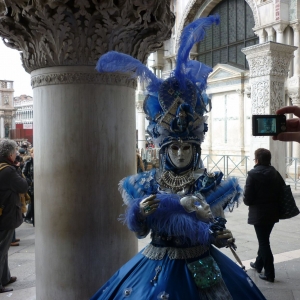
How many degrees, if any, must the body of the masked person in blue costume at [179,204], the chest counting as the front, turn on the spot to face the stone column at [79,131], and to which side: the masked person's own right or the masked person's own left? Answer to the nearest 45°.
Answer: approximately 135° to the masked person's own right

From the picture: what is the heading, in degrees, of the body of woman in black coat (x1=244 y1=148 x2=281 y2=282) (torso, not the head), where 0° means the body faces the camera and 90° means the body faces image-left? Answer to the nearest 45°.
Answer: approximately 135°

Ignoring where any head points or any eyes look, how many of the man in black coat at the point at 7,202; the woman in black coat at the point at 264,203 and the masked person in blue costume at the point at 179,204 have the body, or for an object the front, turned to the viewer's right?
1

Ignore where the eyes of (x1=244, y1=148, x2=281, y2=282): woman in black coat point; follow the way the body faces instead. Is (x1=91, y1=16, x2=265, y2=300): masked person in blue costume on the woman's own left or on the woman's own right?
on the woman's own left

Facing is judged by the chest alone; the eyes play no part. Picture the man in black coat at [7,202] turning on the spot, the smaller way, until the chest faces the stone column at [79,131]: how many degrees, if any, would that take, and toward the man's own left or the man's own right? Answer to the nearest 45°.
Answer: approximately 45° to the man's own right

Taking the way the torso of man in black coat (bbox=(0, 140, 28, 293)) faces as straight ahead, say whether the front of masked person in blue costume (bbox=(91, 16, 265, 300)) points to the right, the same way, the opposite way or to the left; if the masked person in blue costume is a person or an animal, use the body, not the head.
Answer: to the right

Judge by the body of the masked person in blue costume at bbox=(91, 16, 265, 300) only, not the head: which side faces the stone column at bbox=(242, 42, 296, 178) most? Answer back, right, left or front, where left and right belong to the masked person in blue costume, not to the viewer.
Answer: back

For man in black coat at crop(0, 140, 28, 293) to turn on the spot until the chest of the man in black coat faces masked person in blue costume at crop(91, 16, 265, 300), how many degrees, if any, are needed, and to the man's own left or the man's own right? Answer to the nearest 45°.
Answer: approximately 45° to the man's own right

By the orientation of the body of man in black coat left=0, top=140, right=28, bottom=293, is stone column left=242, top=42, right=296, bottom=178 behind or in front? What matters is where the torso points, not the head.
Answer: in front

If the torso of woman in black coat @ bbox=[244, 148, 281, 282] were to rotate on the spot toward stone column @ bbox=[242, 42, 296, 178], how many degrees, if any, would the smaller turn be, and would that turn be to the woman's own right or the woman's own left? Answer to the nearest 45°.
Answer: approximately 45° to the woman's own right

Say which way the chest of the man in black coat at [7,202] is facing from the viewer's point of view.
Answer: to the viewer's right

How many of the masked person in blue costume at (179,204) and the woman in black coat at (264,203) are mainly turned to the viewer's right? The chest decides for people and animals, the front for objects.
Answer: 0
